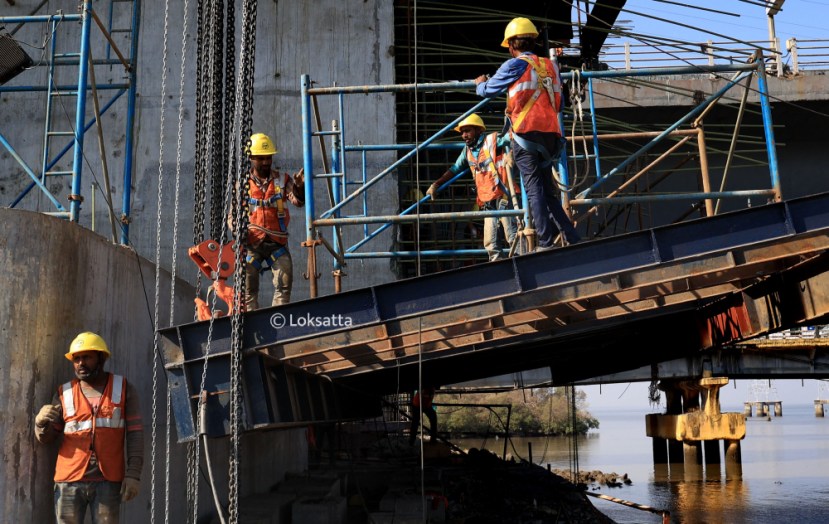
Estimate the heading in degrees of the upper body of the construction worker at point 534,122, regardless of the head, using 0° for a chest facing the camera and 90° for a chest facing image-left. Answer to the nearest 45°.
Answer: approximately 135°

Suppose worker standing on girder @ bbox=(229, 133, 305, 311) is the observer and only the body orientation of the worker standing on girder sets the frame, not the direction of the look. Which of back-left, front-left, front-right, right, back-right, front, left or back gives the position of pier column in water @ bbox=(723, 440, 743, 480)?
back-left

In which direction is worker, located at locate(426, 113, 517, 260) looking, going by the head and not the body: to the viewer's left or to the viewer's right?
to the viewer's left

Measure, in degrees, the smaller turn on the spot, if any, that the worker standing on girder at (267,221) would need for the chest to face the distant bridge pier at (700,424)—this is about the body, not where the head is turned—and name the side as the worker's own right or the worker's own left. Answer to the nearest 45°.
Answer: approximately 135° to the worker's own left

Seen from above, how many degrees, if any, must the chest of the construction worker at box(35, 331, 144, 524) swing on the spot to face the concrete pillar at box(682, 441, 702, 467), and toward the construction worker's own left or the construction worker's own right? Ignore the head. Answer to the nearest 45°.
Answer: approximately 135° to the construction worker's own left

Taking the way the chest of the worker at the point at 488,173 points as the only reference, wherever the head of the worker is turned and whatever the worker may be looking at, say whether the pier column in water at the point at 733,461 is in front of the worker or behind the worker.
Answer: behind

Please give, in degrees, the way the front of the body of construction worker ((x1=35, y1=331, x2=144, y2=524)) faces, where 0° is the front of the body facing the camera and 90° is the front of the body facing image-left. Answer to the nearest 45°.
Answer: approximately 0°

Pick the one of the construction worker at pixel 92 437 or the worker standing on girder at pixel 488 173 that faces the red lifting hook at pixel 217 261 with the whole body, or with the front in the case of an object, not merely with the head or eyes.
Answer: the worker standing on girder

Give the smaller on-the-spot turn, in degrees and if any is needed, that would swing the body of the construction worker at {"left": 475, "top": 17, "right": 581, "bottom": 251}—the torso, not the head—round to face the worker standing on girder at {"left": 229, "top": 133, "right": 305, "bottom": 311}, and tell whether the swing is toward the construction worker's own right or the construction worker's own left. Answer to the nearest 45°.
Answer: approximately 45° to the construction worker's own left

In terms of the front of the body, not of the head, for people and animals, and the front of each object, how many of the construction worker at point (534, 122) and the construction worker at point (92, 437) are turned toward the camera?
1

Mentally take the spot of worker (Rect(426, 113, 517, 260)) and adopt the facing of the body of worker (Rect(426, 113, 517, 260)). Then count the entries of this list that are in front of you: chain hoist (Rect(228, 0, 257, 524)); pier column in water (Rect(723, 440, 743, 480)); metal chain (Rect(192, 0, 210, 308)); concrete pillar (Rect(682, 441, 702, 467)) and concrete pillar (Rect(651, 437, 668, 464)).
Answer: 2
